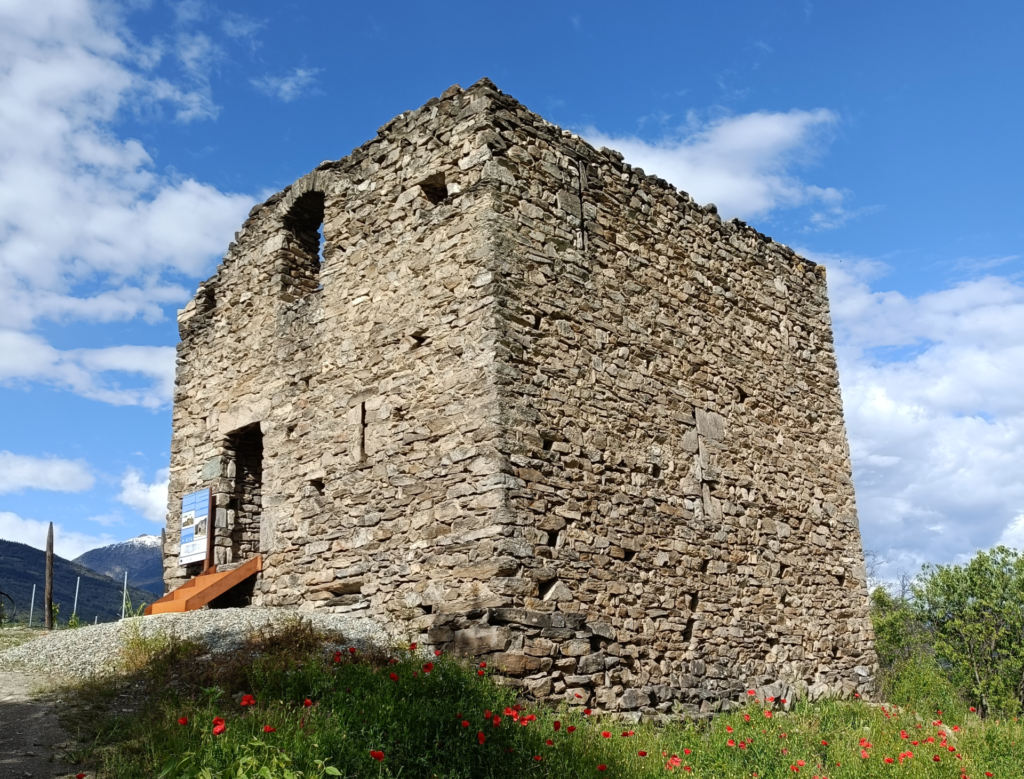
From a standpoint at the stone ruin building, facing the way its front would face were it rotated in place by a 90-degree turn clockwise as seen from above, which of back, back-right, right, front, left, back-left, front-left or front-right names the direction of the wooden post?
front

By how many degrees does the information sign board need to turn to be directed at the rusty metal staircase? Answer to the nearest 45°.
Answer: approximately 45° to its left

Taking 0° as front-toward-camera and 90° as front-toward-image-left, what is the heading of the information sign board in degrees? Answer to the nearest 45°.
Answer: approximately 45°

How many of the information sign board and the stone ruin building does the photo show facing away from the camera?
0

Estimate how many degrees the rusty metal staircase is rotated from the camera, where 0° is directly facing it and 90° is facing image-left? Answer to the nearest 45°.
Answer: approximately 45°

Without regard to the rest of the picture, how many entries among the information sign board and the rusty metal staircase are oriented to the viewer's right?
0
